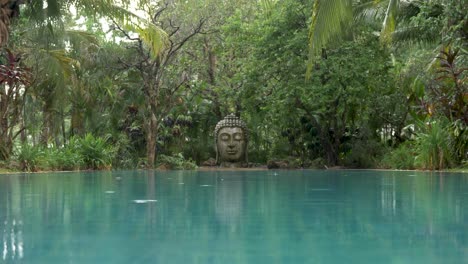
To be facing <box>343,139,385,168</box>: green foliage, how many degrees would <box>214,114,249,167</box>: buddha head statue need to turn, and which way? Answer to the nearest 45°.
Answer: approximately 45° to its left

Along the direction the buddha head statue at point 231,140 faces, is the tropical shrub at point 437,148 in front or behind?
in front

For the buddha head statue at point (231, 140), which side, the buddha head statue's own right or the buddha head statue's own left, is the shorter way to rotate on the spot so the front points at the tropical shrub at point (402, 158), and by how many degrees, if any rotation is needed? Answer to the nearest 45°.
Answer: approximately 45° to the buddha head statue's own left

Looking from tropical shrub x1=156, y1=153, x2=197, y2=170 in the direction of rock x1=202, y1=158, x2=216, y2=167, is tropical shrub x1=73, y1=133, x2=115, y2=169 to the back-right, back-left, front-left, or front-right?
back-left

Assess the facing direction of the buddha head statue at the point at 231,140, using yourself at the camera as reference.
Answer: facing the viewer

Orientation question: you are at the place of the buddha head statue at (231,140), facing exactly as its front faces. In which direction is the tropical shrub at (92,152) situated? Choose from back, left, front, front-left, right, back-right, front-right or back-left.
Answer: front-right
